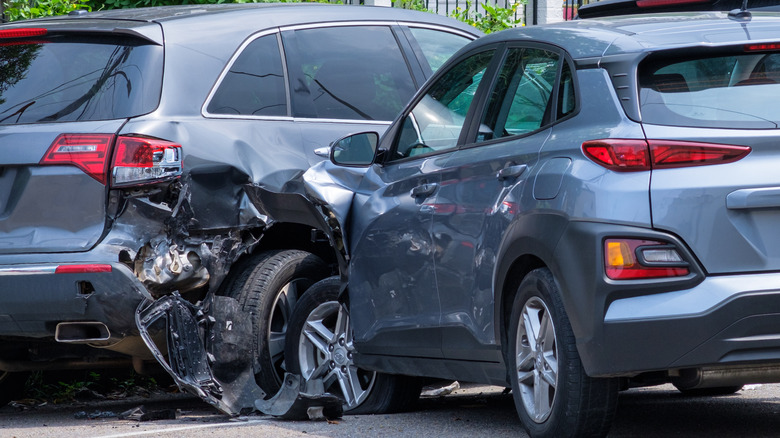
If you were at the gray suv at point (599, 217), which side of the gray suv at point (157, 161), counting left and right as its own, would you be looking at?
right

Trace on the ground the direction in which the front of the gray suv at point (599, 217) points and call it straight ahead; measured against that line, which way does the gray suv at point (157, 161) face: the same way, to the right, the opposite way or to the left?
to the right

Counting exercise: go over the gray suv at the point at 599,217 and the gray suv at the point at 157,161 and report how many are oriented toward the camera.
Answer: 0

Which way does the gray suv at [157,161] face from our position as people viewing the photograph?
facing away from the viewer and to the right of the viewer

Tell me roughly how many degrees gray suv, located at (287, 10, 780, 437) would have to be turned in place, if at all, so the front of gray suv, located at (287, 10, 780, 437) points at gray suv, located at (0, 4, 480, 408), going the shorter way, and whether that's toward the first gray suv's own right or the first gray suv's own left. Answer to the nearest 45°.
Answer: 0° — it already faces it

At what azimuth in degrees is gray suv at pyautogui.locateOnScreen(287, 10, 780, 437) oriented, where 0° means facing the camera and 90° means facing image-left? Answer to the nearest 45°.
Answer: approximately 135°
